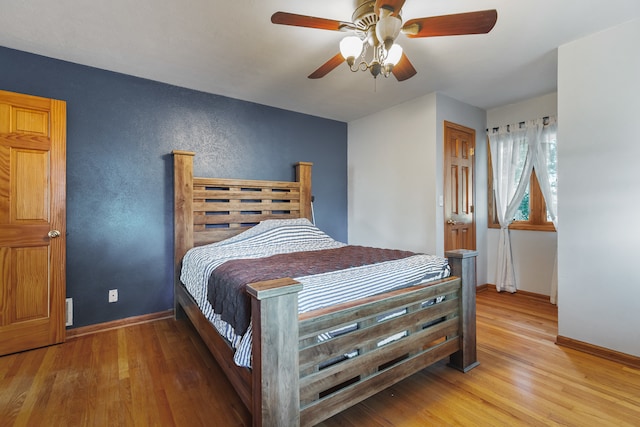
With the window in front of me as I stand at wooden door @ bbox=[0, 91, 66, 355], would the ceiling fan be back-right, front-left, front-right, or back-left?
front-right

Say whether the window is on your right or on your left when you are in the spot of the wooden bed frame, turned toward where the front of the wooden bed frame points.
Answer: on your left

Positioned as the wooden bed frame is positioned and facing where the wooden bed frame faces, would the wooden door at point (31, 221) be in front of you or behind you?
behind

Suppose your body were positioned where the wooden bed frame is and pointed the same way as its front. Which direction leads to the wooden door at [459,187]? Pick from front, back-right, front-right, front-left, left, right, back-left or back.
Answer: left

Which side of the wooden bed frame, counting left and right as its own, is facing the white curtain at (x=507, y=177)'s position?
left

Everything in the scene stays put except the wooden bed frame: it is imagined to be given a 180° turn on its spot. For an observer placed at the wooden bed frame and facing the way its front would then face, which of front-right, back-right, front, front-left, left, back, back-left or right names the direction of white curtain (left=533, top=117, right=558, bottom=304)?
right

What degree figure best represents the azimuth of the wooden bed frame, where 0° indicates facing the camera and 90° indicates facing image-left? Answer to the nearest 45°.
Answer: approximately 315°

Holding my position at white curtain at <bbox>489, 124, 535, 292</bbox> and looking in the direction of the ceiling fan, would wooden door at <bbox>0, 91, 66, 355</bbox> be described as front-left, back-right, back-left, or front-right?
front-right
